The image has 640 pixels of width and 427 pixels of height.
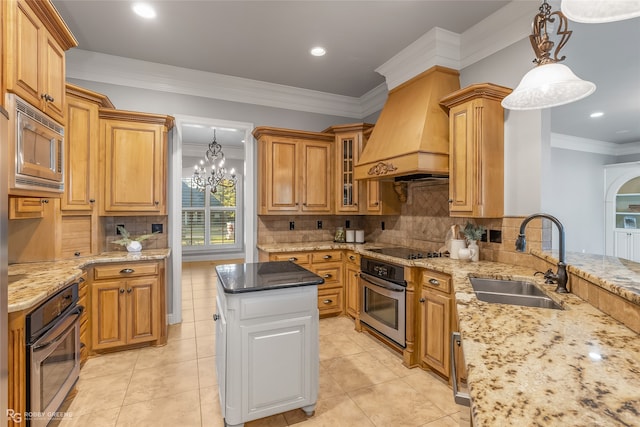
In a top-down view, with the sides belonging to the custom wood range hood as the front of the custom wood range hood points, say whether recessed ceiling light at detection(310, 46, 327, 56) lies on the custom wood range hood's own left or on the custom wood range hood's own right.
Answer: on the custom wood range hood's own right

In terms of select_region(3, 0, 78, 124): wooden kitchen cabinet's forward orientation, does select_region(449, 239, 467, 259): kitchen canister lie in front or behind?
in front

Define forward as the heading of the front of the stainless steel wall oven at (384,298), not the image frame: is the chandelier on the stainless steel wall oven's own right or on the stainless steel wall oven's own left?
on the stainless steel wall oven's own right

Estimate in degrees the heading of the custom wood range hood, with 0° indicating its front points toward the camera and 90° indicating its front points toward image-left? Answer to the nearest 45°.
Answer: approximately 45°

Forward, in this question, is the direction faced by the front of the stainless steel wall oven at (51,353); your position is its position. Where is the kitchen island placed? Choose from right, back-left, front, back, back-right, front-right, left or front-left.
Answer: front

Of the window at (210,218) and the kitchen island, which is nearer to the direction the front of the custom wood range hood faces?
the kitchen island

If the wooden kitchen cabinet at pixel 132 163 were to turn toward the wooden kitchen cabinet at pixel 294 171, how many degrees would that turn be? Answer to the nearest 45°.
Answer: approximately 90° to its left

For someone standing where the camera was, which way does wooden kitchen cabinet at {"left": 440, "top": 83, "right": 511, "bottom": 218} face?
facing the viewer and to the left of the viewer

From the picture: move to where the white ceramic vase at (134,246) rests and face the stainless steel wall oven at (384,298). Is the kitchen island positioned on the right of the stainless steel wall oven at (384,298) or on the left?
right

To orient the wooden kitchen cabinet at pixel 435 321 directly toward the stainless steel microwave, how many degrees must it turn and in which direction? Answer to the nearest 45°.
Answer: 0° — it already faces it

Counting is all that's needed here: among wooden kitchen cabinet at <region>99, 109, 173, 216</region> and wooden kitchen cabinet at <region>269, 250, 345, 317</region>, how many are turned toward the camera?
2

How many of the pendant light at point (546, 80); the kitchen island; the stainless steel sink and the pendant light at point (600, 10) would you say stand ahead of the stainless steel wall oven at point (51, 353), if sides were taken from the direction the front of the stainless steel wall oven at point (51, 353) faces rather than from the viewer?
4

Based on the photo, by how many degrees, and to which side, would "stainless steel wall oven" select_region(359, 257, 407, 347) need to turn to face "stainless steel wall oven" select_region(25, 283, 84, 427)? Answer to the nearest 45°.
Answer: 0° — it already faces it

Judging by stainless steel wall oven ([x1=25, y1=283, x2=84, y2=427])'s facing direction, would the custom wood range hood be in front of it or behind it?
in front

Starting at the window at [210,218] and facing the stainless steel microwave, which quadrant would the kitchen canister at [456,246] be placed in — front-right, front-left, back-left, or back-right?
front-left
